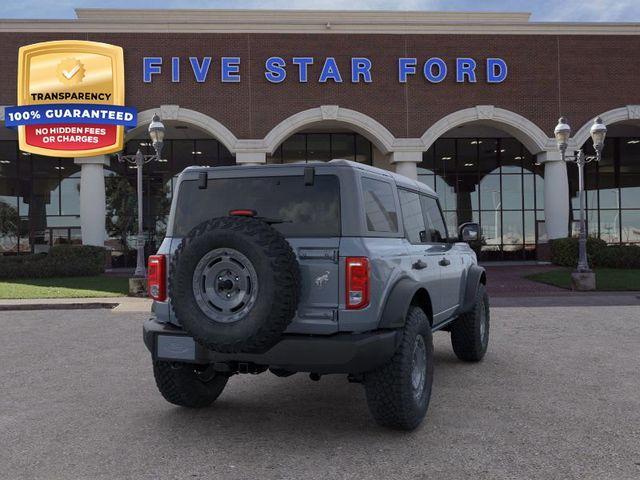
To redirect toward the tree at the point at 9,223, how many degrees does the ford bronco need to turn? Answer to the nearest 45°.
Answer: approximately 90° to its left

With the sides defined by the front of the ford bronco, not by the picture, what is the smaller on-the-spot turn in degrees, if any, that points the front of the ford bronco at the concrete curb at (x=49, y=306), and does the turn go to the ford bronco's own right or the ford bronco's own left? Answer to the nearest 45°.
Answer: approximately 90° to the ford bronco's own left

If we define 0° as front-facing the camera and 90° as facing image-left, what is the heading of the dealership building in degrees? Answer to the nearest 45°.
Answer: approximately 0°

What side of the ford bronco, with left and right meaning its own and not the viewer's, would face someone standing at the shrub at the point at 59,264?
left

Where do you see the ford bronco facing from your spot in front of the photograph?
facing away from the viewer and to the right of the viewer
